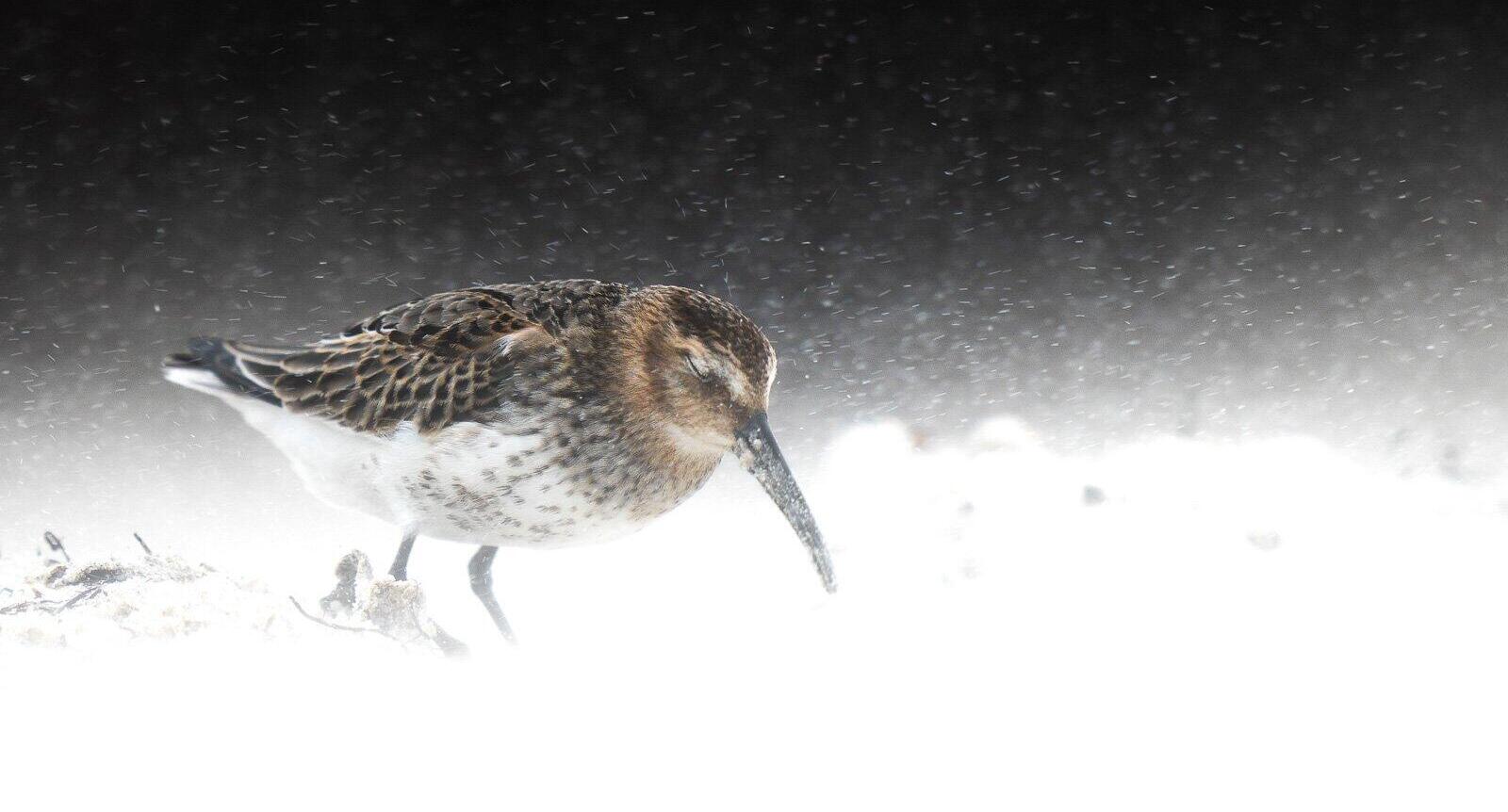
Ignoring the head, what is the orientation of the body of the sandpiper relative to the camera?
to the viewer's right

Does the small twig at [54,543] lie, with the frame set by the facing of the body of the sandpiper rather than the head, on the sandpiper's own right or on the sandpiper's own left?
on the sandpiper's own left
